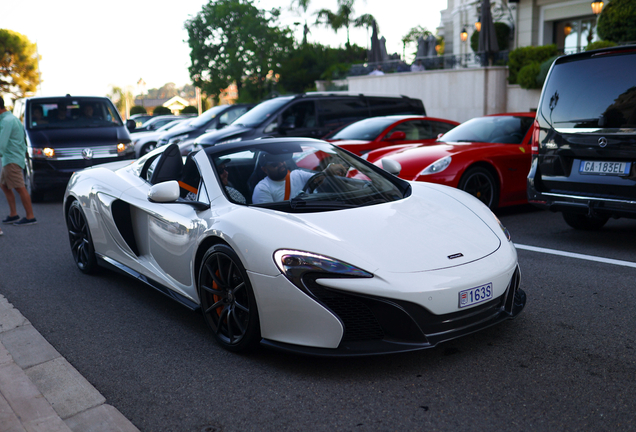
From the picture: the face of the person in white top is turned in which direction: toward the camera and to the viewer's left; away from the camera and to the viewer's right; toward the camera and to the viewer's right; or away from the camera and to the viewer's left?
toward the camera and to the viewer's right

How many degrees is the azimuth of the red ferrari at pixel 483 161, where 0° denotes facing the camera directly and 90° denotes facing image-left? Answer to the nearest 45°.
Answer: approximately 45°

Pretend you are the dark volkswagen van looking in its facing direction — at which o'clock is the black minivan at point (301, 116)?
The black minivan is roughly at 9 o'clock from the dark volkswagen van.

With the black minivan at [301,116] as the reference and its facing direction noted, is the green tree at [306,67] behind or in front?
behind

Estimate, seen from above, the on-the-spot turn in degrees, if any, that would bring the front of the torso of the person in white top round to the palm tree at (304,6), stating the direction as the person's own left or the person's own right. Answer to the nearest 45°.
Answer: approximately 135° to the person's own left

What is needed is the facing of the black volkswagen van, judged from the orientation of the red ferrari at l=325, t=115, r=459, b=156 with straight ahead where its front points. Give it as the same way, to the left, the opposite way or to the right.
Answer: to the left

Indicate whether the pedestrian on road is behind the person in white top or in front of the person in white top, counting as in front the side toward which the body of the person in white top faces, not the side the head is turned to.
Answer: behind
